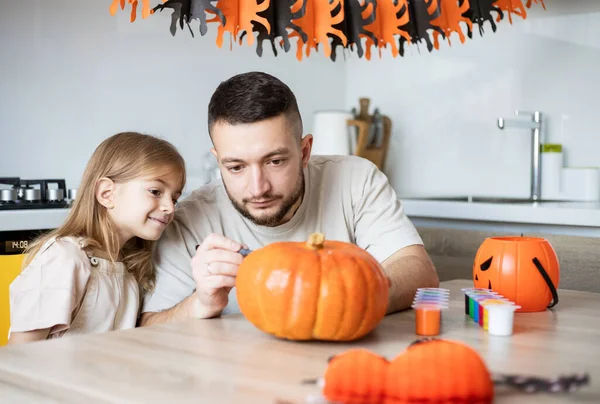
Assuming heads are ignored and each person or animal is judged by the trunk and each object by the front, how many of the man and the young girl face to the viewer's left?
0

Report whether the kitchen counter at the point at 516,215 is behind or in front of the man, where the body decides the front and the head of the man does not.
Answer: behind

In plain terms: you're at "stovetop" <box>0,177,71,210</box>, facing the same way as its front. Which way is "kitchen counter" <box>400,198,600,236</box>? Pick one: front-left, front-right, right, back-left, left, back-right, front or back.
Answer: left

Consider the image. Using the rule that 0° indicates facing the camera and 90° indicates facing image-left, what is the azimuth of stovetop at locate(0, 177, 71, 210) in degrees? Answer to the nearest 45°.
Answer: approximately 0°

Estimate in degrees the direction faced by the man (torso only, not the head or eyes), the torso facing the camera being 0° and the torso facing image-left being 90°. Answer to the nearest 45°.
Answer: approximately 0°

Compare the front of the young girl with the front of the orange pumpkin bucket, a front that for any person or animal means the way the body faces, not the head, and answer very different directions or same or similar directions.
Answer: very different directions

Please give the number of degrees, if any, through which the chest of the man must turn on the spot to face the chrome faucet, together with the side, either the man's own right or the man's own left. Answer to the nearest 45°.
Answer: approximately 135° to the man's own left
